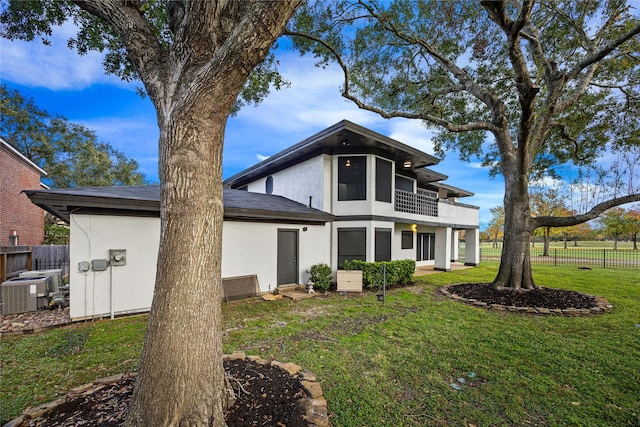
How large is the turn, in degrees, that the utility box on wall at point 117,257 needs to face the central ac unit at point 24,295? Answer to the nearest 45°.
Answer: approximately 135° to its right

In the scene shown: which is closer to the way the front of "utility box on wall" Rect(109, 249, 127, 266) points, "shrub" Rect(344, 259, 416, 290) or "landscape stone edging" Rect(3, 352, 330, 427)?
the landscape stone edging

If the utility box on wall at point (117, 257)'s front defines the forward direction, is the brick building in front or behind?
behind

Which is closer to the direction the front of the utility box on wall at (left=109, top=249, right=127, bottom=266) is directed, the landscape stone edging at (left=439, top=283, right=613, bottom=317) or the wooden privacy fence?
the landscape stone edging

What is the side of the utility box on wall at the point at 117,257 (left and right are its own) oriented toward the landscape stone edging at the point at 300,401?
front

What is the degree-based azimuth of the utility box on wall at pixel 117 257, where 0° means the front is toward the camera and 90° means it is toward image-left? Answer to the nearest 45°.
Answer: approximately 0°
